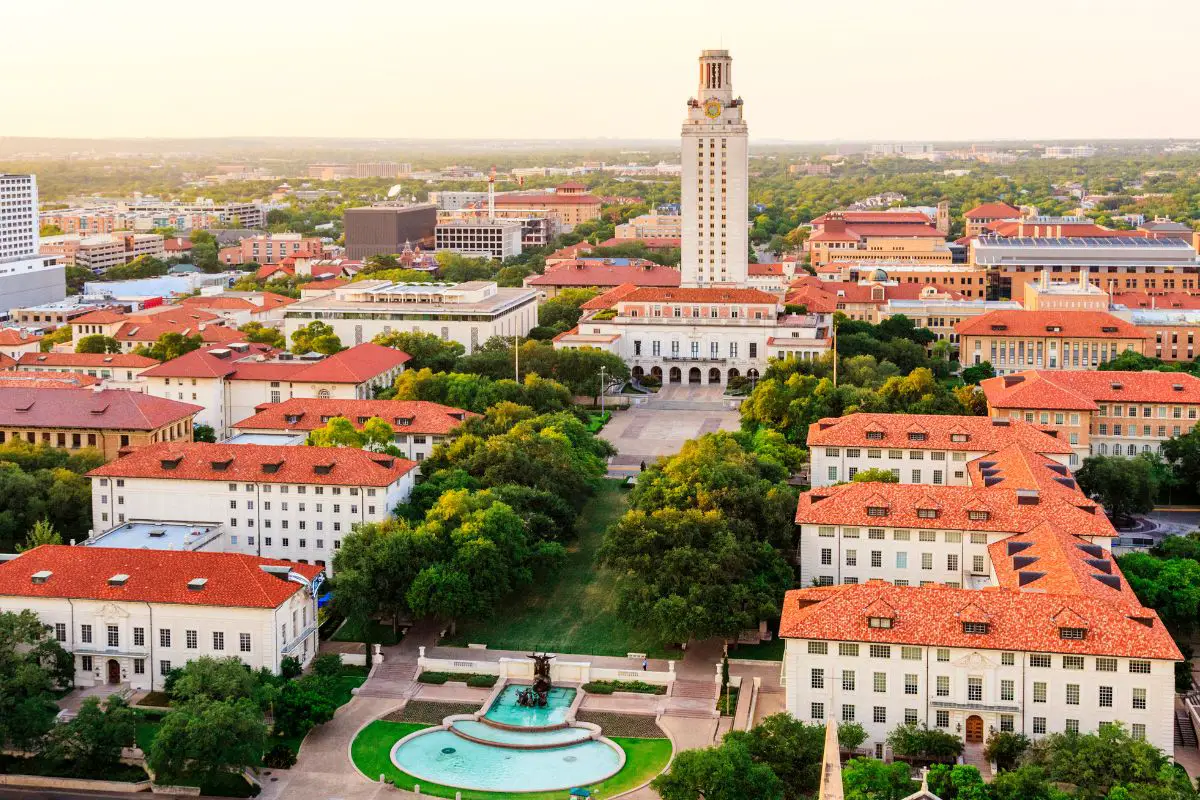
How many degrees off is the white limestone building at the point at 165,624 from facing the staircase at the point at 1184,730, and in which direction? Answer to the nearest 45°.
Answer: approximately 45° to its left

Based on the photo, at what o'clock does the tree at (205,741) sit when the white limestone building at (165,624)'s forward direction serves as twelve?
The tree is roughly at 12 o'clock from the white limestone building.

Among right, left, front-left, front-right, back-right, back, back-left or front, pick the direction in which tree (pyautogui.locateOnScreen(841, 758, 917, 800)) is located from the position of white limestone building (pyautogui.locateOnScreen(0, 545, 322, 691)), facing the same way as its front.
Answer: front-left

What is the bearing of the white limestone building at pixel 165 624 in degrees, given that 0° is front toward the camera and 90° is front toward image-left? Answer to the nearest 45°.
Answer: approximately 0°

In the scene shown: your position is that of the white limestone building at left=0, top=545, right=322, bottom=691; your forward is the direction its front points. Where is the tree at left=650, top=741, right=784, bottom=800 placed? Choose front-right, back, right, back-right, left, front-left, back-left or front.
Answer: front-left

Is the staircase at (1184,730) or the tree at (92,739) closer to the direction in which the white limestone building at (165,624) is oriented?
the tree

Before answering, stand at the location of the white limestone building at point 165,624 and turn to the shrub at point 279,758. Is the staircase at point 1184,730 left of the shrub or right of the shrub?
left

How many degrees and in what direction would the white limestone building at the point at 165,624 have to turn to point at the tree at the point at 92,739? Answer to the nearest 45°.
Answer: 0° — it already faces it
